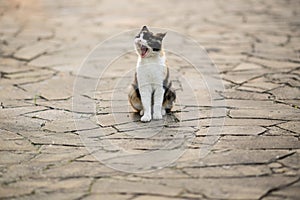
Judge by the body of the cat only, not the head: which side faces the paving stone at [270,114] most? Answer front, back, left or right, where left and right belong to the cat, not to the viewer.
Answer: left

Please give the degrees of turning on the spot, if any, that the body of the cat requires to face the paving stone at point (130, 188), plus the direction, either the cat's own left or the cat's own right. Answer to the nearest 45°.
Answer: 0° — it already faces it

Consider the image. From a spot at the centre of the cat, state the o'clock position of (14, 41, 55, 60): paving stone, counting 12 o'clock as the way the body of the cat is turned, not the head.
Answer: The paving stone is roughly at 5 o'clock from the cat.

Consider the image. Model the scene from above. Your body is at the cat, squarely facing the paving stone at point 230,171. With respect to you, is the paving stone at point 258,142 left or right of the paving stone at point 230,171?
left

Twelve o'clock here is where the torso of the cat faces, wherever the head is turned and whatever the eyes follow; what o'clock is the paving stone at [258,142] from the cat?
The paving stone is roughly at 10 o'clock from the cat.

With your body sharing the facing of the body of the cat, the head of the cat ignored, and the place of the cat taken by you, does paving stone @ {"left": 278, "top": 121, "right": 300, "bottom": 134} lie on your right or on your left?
on your left

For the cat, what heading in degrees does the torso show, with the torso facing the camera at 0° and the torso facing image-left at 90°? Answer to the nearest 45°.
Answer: approximately 0°

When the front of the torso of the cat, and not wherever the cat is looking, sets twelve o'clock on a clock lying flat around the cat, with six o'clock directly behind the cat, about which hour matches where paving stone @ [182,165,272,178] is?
The paving stone is roughly at 11 o'clock from the cat.

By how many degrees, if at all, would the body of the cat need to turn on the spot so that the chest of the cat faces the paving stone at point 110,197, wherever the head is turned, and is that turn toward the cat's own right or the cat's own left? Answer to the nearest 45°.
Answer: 0° — it already faces it
